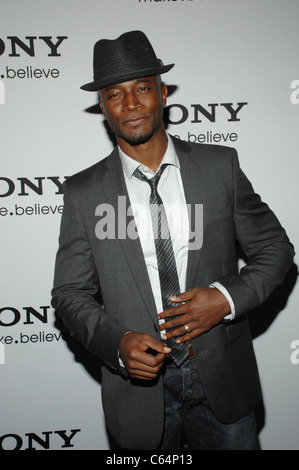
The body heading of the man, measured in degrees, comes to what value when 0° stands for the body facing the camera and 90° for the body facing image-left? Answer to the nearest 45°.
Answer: approximately 0°
